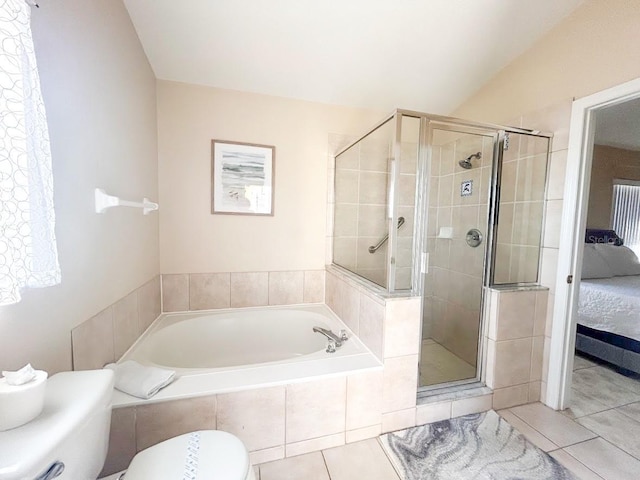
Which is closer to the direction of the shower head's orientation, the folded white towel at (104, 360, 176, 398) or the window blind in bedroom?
the folded white towel

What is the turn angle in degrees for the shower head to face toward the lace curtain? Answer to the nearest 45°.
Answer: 0° — it already faces it

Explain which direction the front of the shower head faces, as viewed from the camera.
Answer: facing the viewer and to the left of the viewer

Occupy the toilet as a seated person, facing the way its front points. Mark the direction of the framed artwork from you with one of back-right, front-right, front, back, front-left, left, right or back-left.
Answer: front-left

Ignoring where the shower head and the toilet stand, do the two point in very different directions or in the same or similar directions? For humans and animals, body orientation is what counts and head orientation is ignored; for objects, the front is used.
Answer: very different directions

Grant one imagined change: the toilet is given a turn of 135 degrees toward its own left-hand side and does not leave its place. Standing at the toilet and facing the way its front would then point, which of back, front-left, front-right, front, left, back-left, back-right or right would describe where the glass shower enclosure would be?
back-right

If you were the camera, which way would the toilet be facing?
facing to the right of the viewer

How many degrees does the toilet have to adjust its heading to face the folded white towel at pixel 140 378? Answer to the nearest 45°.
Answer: approximately 90° to its left

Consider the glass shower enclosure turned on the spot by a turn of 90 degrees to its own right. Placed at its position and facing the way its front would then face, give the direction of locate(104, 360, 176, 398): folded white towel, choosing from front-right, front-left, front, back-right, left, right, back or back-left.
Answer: front

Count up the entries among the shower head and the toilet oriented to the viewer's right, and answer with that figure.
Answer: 1

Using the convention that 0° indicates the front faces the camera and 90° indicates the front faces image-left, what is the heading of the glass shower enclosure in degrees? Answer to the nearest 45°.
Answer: approximately 315°

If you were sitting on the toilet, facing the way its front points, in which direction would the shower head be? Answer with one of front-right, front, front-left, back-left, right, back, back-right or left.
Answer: front
